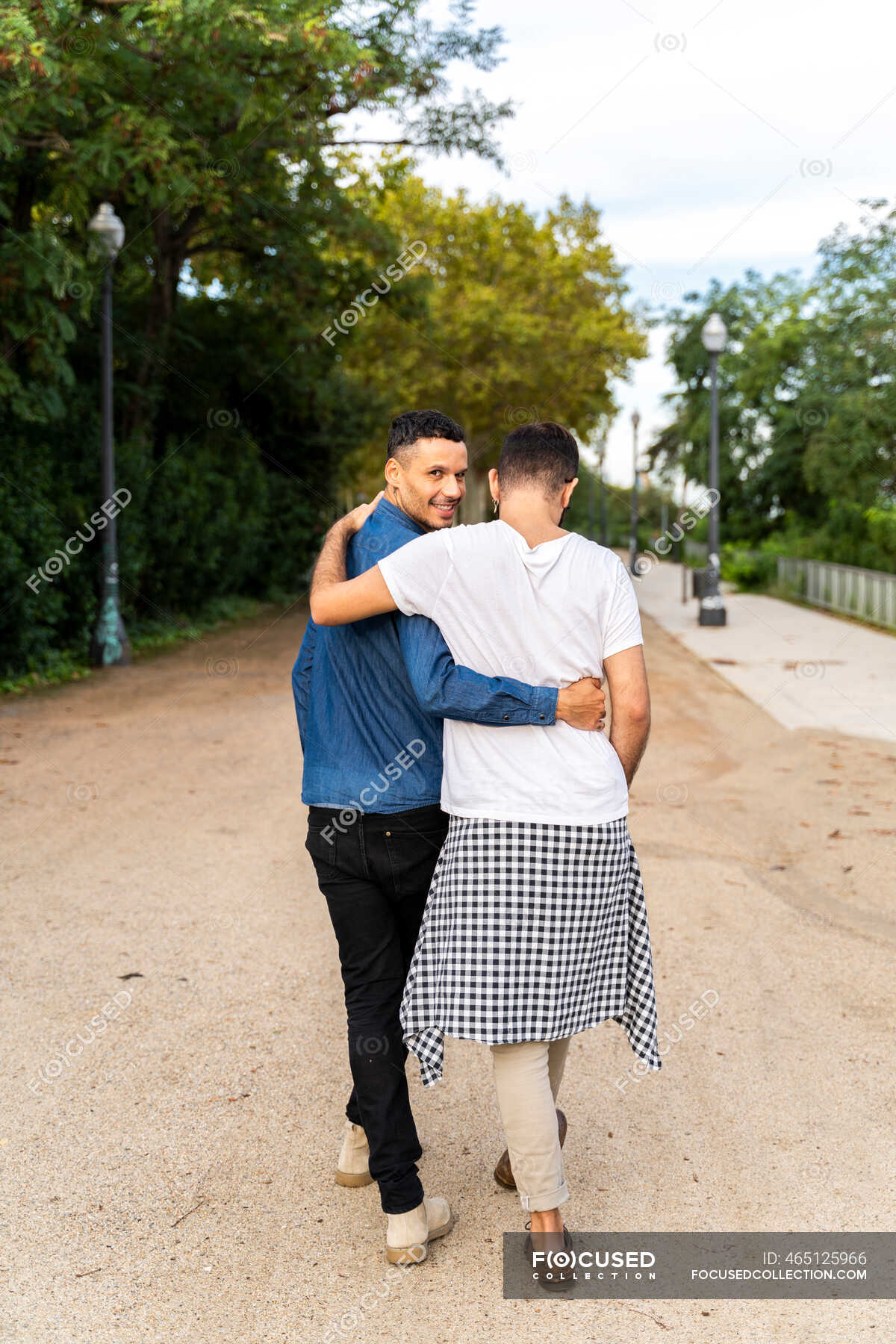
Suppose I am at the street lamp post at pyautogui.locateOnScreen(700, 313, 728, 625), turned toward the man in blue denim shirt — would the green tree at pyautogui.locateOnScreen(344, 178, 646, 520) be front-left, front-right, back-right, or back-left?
back-right

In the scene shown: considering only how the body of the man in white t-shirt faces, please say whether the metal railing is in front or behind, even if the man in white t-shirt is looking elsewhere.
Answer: in front

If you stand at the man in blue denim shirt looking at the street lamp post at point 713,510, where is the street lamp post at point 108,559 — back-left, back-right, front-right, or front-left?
front-left

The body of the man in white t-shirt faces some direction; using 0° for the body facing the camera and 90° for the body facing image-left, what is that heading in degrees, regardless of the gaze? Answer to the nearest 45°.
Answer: approximately 180°

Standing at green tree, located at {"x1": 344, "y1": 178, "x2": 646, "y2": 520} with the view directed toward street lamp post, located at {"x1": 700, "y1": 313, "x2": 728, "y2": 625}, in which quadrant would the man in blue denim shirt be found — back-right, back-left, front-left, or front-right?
front-right

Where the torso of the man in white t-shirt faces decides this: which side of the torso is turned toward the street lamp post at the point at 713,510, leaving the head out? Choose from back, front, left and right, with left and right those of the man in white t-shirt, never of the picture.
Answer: front

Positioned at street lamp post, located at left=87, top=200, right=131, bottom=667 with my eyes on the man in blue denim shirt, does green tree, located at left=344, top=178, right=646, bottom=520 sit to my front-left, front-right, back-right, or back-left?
back-left

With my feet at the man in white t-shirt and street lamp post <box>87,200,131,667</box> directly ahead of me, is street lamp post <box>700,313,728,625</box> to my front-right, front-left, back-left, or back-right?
front-right

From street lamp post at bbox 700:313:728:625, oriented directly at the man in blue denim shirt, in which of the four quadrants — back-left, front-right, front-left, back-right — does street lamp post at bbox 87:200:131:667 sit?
front-right

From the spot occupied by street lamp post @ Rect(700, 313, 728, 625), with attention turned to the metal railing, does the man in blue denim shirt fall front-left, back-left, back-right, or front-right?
back-right

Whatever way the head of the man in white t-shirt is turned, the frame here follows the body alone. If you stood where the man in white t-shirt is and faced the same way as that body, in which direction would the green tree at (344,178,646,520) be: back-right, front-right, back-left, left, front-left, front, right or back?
front

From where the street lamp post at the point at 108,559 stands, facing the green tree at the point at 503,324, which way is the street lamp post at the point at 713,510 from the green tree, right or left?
right

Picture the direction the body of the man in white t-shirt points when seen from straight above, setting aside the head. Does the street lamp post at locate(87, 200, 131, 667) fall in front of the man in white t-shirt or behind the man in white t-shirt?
in front

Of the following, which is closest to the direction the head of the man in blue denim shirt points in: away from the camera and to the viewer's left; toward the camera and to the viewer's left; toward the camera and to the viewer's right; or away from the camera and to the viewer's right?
toward the camera and to the viewer's right
